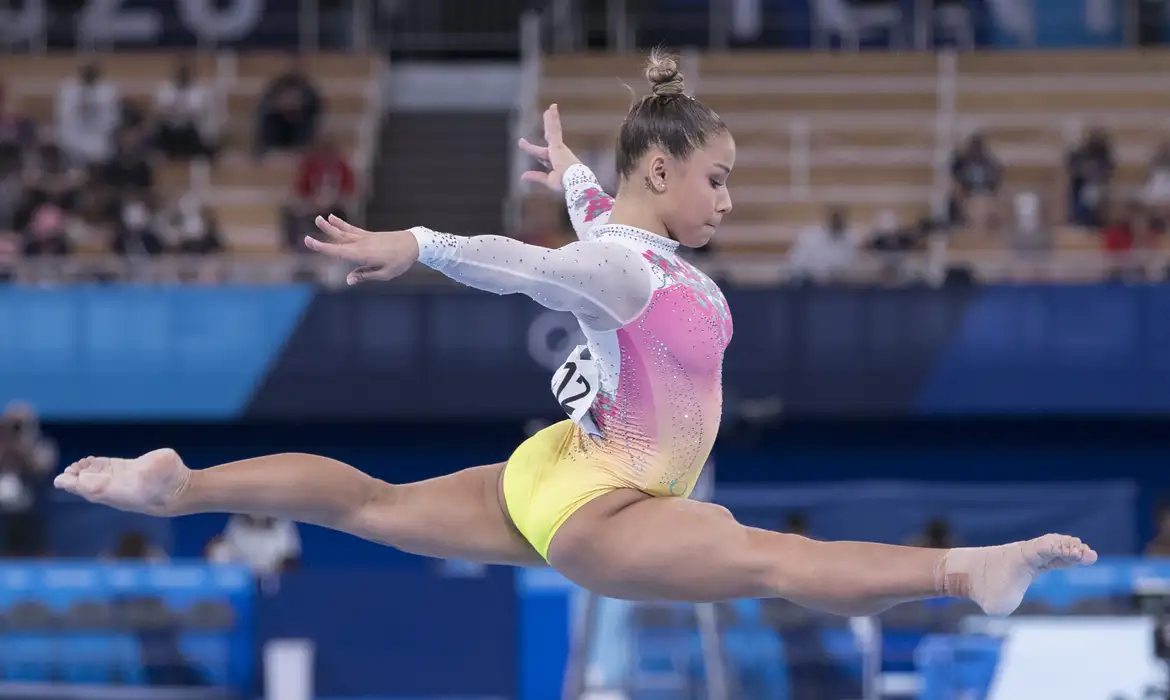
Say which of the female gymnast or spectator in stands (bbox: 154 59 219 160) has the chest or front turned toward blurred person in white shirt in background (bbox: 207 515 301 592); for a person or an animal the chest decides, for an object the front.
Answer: spectator in stands (bbox: 154 59 219 160)

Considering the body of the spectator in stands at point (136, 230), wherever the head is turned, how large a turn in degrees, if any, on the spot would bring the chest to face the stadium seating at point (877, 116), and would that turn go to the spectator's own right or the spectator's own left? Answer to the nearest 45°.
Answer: approximately 90° to the spectator's own left

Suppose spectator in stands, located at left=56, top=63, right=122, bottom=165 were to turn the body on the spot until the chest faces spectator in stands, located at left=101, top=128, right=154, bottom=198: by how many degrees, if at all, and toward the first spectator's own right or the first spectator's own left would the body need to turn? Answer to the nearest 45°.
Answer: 0° — they already face them

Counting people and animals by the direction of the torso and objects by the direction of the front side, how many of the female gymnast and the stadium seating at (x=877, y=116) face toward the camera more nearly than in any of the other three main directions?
1

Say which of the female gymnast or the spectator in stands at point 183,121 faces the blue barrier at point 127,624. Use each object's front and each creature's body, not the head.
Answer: the spectator in stands

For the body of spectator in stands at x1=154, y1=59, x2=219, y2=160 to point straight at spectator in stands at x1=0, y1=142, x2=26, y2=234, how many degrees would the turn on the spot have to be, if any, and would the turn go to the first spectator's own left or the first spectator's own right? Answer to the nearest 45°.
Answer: approximately 45° to the first spectator's own right

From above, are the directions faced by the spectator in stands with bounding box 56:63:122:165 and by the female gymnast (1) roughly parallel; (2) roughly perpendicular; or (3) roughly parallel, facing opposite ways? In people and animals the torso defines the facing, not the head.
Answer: roughly perpendicular

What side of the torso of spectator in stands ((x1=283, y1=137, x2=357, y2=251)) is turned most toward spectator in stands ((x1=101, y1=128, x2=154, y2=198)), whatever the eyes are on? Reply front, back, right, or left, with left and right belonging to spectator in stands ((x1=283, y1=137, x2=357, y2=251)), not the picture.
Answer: right

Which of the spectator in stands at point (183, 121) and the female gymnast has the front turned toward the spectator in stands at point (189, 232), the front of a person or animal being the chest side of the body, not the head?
the spectator in stands at point (183, 121)

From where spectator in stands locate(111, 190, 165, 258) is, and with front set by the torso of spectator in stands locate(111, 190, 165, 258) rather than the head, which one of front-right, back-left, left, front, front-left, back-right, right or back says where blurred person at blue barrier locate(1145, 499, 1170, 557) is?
front-left

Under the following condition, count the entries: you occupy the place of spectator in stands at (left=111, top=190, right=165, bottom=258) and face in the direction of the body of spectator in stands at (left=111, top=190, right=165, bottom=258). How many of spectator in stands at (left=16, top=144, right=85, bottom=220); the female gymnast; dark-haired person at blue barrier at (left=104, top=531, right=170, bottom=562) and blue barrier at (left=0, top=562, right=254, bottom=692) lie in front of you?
3

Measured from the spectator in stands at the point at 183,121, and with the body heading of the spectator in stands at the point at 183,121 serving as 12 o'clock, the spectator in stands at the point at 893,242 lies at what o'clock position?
the spectator in stands at the point at 893,242 is roughly at 10 o'clock from the spectator in stands at the point at 183,121.
